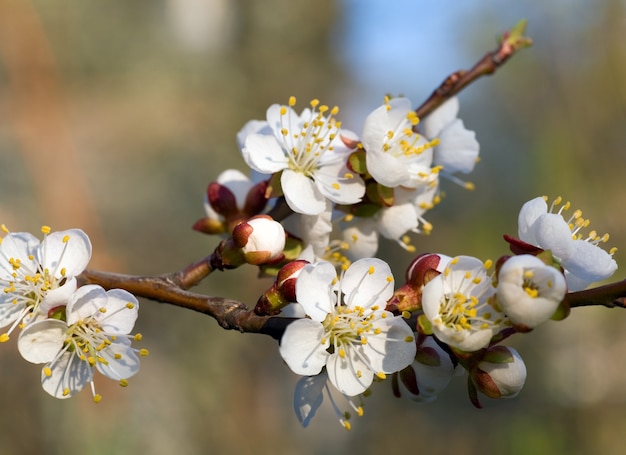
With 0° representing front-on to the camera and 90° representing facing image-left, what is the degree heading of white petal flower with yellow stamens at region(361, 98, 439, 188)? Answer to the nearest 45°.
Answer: approximately 315°
